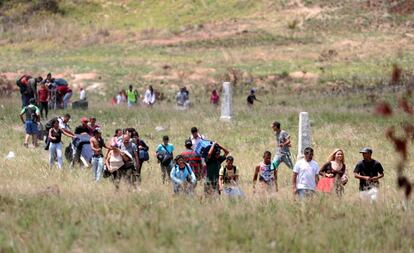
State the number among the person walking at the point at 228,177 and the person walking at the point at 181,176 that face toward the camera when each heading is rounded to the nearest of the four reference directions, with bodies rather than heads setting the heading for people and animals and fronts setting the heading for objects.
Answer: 2

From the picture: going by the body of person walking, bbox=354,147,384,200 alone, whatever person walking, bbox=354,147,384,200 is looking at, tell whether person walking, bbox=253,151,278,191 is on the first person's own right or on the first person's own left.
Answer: on the first person's own right

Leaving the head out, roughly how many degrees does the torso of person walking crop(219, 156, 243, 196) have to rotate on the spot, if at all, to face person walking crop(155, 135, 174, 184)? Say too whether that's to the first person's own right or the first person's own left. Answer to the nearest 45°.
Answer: approximately 135° to the first person's own right

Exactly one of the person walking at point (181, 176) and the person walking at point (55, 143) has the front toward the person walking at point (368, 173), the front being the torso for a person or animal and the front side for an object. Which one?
the person walking at point (55, 143)

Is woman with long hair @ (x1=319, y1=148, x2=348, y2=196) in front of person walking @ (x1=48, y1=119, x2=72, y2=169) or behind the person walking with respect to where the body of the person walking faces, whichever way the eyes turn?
in front

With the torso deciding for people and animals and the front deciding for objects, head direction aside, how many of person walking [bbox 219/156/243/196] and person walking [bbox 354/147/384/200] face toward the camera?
2

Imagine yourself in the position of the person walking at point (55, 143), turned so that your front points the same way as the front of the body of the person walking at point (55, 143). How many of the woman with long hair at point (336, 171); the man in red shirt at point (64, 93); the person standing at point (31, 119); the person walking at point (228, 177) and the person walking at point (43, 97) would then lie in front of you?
2

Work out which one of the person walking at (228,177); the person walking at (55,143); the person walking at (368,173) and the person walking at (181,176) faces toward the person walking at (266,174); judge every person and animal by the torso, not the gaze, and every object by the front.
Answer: the person walking at (55,143)

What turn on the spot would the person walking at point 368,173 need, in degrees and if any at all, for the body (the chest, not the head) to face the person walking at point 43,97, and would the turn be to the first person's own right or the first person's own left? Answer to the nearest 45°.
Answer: approximately 135° to the first person's own right

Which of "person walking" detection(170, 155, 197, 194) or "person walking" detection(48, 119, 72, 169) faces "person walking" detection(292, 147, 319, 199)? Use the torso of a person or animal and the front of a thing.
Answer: "person walking" detection(48, 119, 72, 169)
